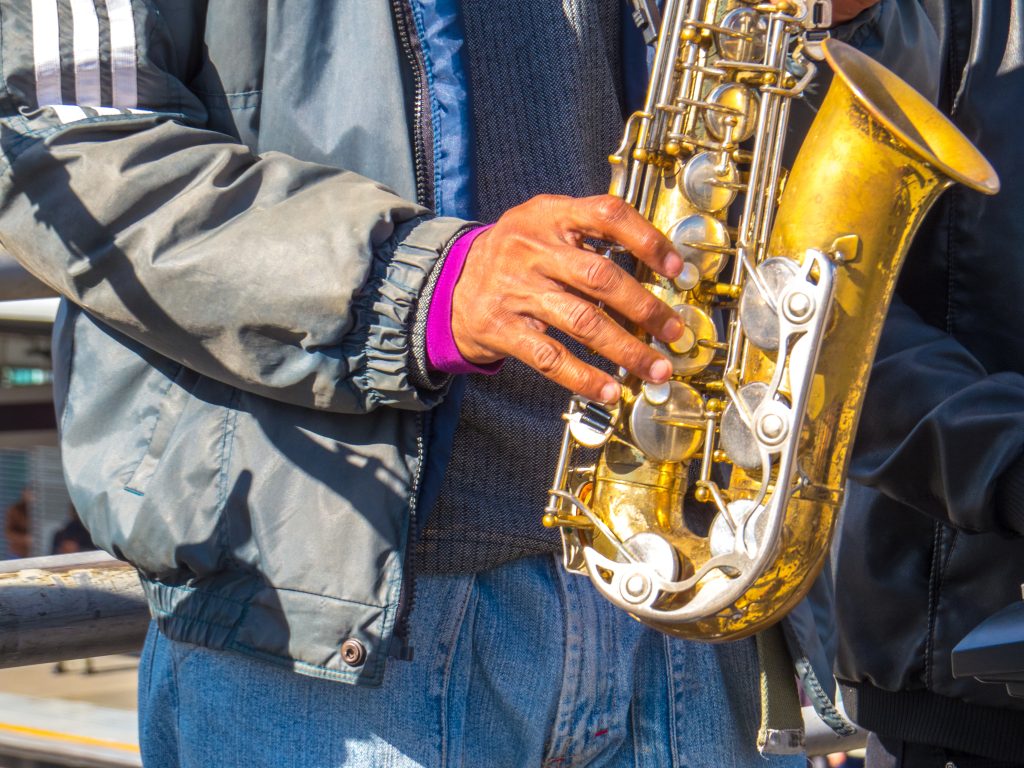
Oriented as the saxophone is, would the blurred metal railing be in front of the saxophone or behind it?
behind
